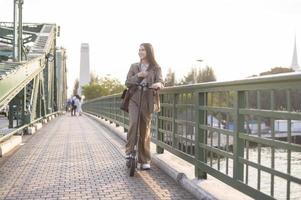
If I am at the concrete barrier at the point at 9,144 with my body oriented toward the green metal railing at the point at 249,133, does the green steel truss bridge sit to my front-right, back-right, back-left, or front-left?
back-left

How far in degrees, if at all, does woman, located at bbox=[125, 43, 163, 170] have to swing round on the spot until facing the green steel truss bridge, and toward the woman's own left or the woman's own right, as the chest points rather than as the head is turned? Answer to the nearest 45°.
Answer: approximately 135° to the woman's own right

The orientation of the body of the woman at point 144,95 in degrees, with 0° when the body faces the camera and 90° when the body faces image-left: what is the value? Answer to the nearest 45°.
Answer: approximately 0°

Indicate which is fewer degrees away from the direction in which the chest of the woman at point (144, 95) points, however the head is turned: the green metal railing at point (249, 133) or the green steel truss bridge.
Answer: the green metal railing
